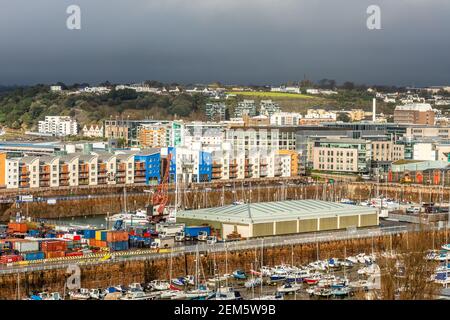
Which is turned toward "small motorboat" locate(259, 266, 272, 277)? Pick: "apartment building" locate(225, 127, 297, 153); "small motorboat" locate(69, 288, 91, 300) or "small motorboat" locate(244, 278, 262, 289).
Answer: the apartment building

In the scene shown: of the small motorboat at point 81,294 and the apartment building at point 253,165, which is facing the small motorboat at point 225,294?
the apartment building

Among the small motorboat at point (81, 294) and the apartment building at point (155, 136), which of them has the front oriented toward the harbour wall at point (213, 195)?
the apartment building

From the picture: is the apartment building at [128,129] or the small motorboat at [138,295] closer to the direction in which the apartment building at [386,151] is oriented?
the small motorboat

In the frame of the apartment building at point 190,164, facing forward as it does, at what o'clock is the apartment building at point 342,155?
the apartment building at point 342,155 is roughly at 8 o'clock from the apartment building at point 190,164.

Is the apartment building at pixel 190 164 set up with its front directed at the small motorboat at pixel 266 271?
yes

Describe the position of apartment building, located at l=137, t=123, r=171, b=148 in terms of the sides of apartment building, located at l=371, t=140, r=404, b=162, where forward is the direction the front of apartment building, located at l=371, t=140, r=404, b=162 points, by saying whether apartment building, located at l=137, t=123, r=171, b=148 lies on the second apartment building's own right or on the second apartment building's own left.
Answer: on the second apartment building's own right
